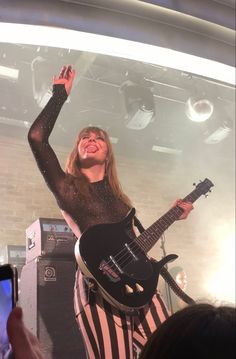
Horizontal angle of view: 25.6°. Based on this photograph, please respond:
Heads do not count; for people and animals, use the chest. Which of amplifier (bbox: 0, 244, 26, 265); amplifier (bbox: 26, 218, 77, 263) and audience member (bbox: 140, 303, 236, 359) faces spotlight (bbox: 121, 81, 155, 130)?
the audience member

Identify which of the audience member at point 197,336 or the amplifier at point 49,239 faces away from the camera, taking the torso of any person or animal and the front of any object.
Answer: the audience member

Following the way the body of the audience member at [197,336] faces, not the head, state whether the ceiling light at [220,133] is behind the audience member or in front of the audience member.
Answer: in front

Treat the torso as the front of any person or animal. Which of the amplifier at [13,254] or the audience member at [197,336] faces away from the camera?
the audience member

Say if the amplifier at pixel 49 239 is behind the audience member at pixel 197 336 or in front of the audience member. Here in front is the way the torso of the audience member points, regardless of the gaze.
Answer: in front

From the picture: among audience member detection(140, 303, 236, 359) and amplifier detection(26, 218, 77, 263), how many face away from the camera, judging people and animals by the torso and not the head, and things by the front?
1

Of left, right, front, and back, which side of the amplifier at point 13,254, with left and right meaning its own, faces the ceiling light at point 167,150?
left

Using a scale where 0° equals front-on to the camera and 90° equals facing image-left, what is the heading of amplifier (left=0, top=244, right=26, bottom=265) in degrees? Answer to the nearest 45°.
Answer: approximately 315°

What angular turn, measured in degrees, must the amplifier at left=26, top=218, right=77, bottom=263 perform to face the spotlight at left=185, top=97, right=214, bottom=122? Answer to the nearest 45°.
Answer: approximately 90° to its left

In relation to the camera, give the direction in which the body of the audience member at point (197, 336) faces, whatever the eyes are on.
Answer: away from the camera

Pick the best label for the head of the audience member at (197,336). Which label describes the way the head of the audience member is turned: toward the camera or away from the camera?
away from the camera
